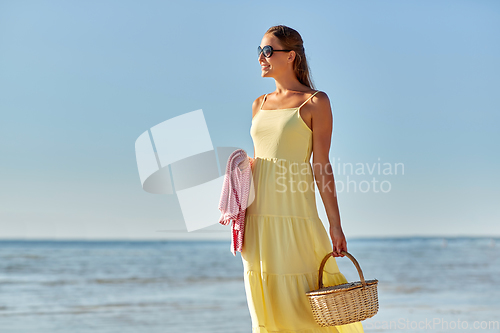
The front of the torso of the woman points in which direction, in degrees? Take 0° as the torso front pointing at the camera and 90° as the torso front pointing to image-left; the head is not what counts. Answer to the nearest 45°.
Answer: approximately 45°
